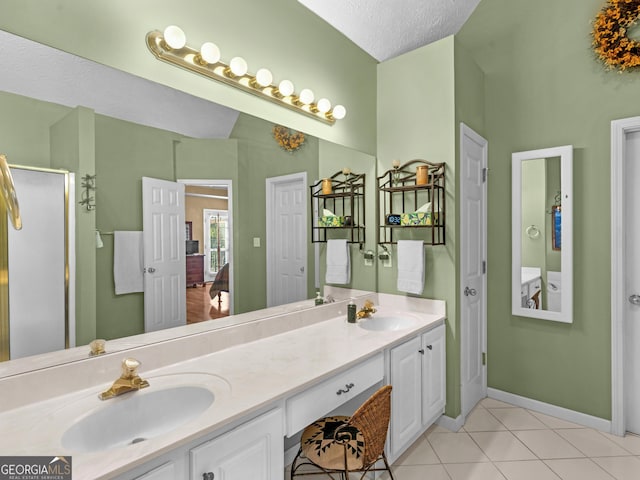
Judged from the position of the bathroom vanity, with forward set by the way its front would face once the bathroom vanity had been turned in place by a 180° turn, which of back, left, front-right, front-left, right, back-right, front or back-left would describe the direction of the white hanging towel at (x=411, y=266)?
right

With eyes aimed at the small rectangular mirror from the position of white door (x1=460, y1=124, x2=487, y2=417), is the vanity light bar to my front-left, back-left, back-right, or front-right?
back-right

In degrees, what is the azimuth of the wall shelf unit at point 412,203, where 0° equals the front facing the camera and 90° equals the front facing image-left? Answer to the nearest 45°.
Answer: approximately 45°

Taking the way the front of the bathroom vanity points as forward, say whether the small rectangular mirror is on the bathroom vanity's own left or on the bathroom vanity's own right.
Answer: on the bathroom vanity's own left

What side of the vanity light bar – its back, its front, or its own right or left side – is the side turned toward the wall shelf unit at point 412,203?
left

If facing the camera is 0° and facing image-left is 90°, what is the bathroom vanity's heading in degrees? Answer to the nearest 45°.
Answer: approximately 315°

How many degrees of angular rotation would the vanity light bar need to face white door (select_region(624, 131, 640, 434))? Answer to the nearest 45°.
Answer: approximately 45° to its left

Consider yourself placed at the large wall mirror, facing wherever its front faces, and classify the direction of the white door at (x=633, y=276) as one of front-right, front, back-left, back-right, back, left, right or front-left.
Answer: front-left

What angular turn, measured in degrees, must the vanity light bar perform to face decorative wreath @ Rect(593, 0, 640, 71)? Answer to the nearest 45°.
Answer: approximately 45° to its left

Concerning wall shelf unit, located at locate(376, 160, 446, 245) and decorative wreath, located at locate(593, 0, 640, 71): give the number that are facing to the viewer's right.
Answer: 0

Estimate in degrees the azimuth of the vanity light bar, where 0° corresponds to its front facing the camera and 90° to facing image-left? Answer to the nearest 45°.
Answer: approximately 315°
